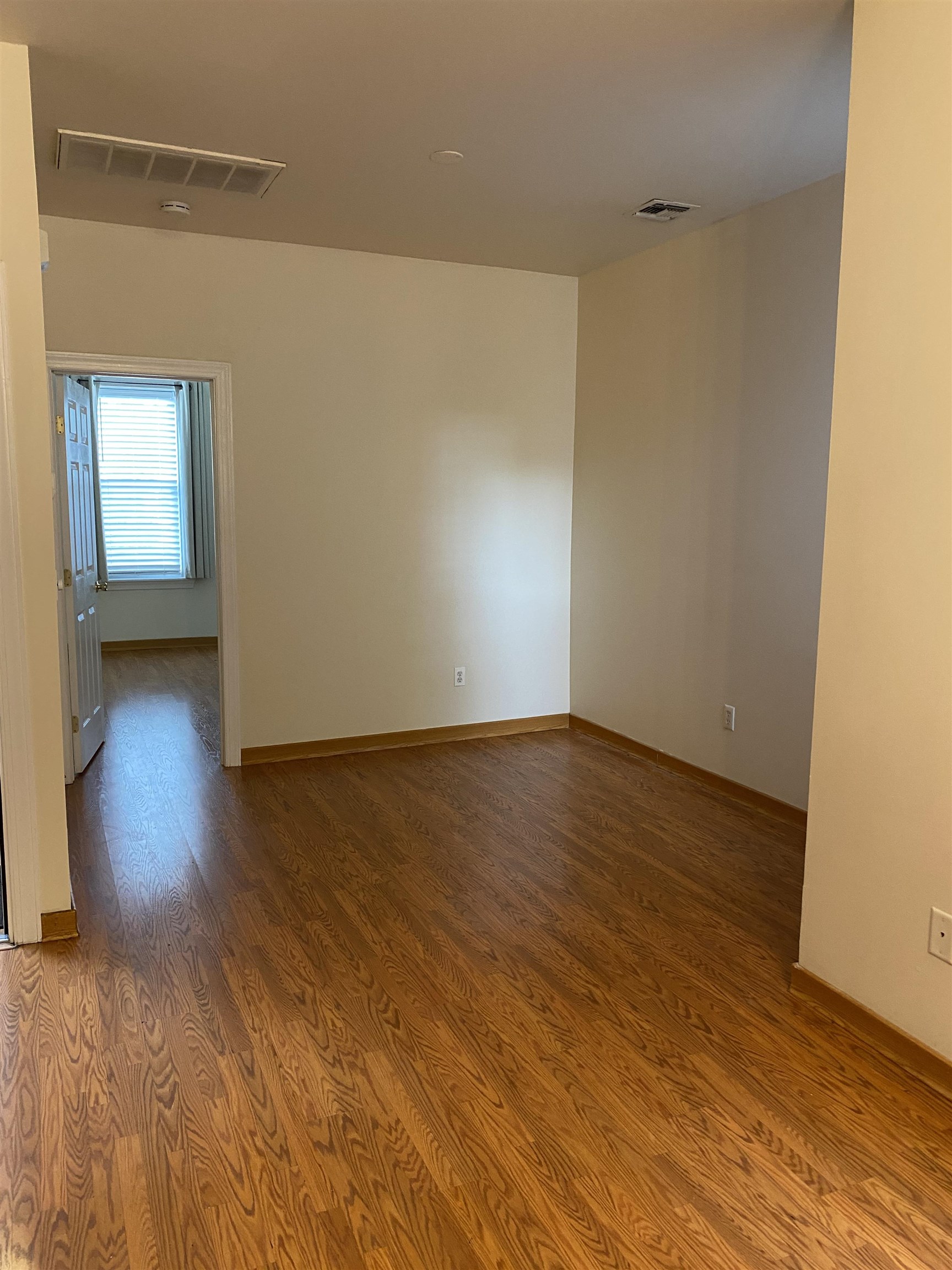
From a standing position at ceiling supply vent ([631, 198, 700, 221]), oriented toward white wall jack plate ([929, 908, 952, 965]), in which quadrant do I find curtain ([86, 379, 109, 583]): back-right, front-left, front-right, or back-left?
back-right

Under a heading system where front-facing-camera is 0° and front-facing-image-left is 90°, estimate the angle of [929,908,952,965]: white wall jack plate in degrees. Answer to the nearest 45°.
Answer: approximately 45°

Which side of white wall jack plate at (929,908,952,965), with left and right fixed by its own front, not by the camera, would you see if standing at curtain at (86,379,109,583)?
right

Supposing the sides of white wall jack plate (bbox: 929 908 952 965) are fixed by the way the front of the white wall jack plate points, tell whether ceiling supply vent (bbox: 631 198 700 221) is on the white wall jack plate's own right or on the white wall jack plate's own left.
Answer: on the white wall jack plate's own right

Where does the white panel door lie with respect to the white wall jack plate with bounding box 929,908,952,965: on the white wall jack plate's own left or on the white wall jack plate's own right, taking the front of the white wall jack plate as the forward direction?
on the white wall jack plate's own right

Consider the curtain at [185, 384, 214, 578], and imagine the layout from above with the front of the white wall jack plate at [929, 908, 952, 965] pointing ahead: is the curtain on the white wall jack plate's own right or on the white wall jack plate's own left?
on the white wall jack plate's own right

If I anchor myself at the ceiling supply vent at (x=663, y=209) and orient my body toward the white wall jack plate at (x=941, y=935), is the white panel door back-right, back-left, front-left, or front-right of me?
back-right
